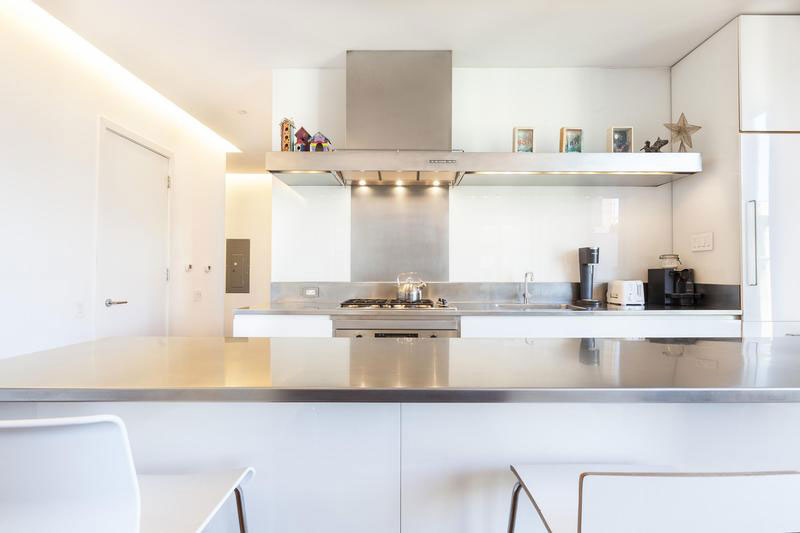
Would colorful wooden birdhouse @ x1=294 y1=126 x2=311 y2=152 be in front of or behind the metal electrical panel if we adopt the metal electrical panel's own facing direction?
in front

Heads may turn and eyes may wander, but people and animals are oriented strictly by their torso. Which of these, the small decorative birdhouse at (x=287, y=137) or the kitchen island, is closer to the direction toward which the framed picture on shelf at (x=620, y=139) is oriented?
the kitchen island

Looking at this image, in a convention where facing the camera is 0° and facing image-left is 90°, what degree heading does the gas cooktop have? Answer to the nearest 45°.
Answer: approximately 0°

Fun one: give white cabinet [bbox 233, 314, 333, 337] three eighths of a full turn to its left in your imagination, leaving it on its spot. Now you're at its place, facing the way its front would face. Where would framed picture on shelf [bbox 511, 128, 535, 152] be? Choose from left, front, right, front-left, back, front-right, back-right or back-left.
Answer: front-right

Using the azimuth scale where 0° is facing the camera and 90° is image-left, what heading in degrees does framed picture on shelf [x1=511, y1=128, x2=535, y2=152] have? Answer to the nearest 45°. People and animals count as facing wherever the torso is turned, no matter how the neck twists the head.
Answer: approximately 0°

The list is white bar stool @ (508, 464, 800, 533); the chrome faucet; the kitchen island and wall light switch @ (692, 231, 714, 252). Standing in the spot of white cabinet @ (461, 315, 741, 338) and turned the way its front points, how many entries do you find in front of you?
2

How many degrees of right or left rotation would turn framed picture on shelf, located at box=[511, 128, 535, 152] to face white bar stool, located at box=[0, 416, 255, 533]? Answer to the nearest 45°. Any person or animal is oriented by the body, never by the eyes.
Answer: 0° — it already faces it

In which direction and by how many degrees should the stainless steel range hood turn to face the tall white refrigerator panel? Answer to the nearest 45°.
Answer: approximately 90° to its left
